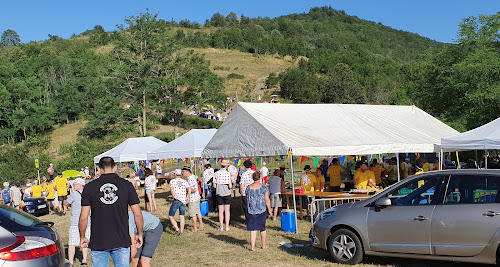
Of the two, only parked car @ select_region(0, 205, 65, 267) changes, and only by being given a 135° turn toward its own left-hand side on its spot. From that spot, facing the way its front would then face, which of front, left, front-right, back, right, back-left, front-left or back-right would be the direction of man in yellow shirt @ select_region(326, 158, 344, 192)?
back-left

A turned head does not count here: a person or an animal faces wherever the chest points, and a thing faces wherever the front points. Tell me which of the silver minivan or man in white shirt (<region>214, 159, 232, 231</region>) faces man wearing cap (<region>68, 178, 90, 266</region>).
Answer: the silver minivan

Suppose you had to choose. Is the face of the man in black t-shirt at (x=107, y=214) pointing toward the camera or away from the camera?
away from the camera

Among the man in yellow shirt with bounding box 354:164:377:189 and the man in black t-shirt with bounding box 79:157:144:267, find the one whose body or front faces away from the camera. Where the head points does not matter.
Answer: the man in black t-shirt

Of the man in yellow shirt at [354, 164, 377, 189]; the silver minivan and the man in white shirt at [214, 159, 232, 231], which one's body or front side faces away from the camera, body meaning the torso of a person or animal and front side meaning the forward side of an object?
the man in white shirt

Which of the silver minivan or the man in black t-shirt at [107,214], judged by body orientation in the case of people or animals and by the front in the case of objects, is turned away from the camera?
the man in black t-shirt

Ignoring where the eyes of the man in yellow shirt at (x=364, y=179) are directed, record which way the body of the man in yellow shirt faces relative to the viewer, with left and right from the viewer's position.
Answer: facing the viewer

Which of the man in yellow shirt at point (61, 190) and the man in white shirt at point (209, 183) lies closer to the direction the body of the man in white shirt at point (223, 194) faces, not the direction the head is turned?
the man in white shirt

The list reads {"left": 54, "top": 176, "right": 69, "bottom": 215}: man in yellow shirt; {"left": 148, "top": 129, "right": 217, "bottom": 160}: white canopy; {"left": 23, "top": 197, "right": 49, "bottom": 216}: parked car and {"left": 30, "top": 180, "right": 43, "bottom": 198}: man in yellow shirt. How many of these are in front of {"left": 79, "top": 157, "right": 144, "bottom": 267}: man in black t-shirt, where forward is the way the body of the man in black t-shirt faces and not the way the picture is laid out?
4

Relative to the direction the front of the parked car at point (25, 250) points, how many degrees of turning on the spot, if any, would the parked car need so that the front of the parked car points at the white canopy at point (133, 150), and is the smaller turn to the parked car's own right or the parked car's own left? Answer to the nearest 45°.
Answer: approximately 45° to the parked car's own right

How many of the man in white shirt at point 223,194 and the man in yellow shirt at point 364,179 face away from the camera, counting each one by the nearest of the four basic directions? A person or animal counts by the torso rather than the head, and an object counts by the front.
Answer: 1

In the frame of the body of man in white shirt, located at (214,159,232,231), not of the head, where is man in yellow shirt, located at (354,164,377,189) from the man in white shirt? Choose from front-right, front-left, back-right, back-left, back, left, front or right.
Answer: right

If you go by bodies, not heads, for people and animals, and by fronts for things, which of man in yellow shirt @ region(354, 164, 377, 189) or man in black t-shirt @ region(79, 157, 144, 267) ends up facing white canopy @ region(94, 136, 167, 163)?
the man in black t-shirt

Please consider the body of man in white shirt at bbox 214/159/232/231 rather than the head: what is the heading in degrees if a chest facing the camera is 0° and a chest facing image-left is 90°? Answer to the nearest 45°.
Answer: approximately 180°

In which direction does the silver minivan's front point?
to the viewer's left

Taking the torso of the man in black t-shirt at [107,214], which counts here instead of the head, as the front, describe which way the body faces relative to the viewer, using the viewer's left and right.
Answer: facing away from the viewer

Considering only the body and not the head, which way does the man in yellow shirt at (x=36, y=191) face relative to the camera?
away from the camera

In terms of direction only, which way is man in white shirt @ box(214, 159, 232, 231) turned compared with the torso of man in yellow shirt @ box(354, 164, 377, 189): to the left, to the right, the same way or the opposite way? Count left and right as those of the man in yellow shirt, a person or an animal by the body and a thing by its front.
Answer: the opposite way
